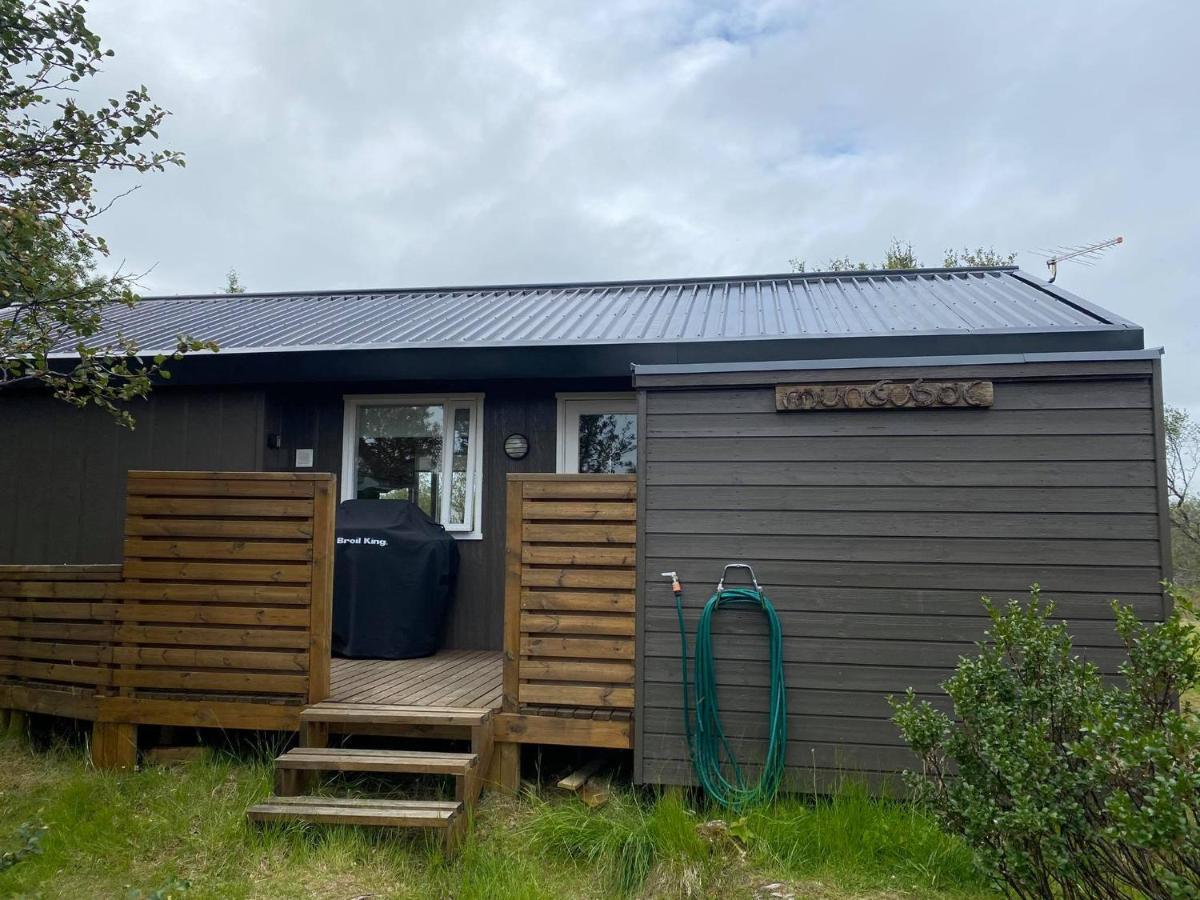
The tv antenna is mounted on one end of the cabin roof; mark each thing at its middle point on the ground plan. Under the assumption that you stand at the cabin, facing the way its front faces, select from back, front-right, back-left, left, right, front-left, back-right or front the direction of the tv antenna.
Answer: back-left

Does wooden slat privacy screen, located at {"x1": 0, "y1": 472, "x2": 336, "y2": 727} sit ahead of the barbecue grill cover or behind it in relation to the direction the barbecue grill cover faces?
ahead

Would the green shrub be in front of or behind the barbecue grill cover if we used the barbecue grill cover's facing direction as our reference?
in front

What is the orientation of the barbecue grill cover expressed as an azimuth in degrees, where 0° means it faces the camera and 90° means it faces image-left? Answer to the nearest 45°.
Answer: approximately 0°
